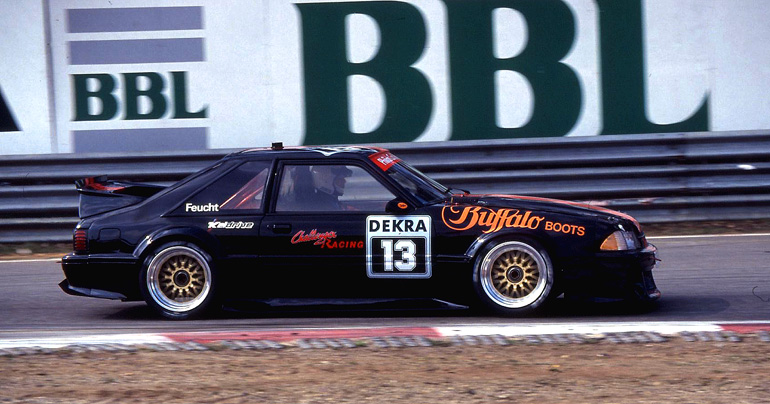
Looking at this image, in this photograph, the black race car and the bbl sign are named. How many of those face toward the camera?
1

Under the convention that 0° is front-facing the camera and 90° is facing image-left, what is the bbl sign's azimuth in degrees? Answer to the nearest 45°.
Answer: approximately 0°

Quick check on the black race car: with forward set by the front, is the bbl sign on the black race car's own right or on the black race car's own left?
on the black race car's own left

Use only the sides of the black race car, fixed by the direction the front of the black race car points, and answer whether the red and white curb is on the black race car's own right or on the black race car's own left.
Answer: on the black race car's own right

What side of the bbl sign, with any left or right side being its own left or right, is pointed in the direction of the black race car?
front

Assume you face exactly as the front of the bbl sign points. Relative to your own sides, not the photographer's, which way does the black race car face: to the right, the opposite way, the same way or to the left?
to the left

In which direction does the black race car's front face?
to the viewer's right
